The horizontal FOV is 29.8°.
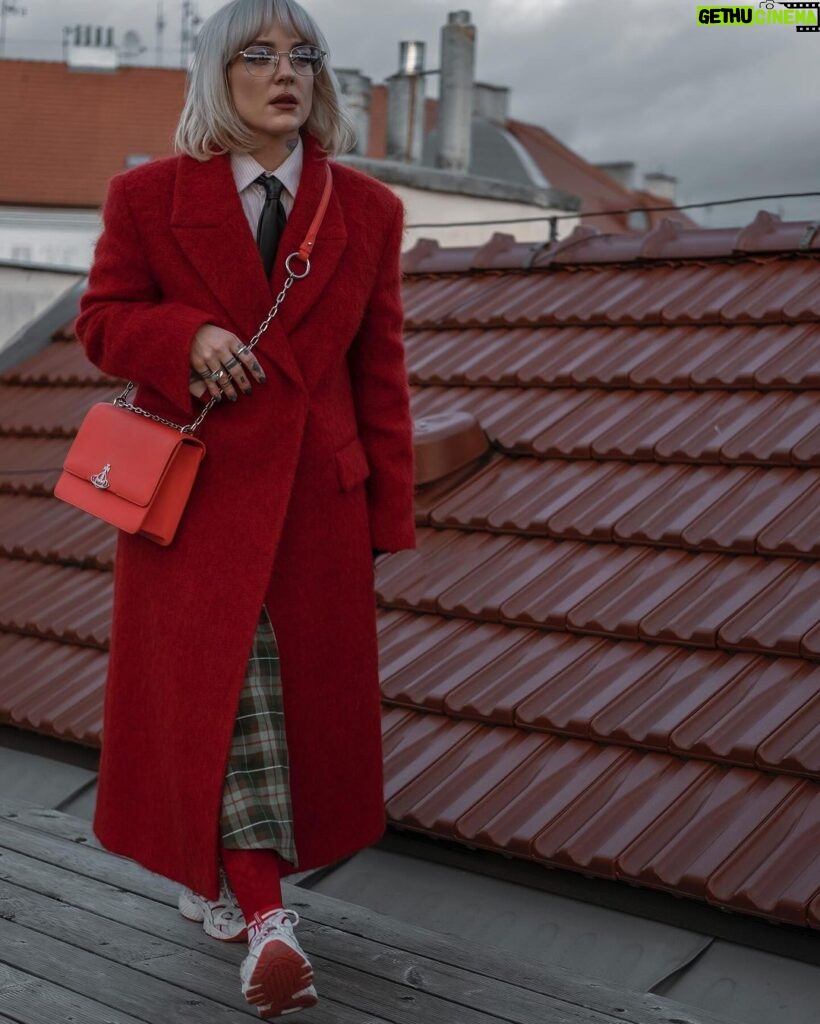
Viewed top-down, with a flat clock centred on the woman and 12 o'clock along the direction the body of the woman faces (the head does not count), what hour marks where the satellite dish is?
The satellite dish is roughly at 6 o'clock from the woman.

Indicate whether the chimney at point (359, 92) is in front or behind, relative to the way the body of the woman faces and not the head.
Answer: behind

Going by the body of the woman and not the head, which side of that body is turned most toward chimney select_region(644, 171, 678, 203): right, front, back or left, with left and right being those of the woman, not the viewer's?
back

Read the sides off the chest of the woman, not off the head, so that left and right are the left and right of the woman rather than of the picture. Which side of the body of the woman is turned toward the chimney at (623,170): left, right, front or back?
back

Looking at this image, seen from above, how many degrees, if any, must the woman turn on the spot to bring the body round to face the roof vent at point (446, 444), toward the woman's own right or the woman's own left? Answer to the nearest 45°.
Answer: approximately 180°

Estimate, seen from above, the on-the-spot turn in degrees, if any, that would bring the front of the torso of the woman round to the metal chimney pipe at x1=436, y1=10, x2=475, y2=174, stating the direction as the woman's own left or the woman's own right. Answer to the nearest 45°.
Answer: approximately 180°

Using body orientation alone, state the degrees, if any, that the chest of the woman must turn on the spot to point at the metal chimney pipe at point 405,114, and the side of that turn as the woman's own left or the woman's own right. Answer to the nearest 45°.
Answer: approximately 180°

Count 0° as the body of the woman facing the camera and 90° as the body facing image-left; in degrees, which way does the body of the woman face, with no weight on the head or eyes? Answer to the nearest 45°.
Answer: approximately 0°
